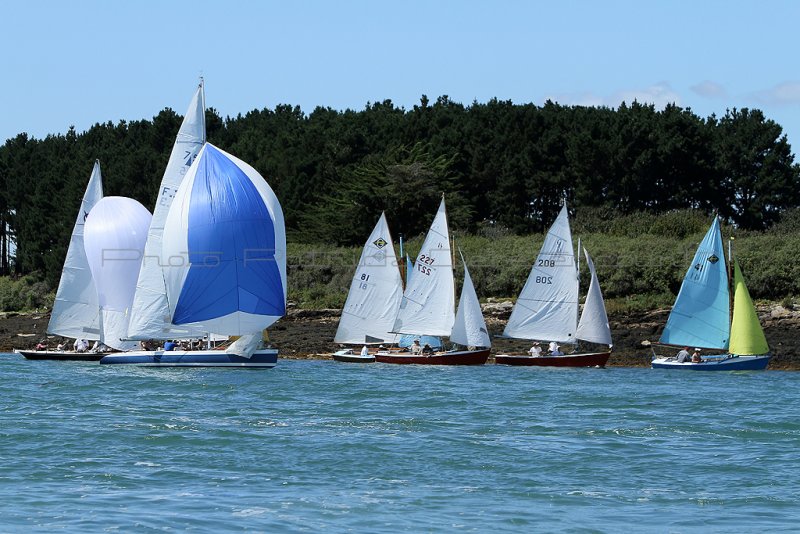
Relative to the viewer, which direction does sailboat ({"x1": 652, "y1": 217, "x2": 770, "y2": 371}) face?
to the viewer's right

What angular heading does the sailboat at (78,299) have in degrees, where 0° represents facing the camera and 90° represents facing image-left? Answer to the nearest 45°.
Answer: approximately 270°

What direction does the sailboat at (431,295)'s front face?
to the viewer's right

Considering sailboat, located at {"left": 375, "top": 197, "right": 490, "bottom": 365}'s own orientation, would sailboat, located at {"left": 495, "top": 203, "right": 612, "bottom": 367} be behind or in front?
in front

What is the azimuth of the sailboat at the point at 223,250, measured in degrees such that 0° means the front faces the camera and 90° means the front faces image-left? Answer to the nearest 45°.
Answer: approximately 270°

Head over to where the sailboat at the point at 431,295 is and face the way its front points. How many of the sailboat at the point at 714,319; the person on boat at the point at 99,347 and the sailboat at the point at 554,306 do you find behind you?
1

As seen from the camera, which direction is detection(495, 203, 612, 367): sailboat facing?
to the viewer's right

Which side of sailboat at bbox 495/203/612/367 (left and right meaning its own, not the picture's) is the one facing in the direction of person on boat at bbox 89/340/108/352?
back

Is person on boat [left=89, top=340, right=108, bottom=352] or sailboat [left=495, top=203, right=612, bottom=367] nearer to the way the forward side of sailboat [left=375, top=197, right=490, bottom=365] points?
the sailboat

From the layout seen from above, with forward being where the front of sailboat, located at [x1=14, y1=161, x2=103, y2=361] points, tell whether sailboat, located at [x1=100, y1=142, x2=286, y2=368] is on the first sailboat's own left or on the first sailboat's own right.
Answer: on the first sailboat's own right
